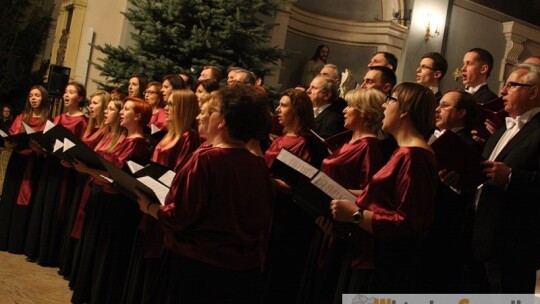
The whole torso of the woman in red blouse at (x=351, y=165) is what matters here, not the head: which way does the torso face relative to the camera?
to the viewer's left

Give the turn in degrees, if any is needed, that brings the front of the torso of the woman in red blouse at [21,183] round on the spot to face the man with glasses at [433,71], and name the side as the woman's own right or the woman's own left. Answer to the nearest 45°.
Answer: approximately 90° to the woman's own left

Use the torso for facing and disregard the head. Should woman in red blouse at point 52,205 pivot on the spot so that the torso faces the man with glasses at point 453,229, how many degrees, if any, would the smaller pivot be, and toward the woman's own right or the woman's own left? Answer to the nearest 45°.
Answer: approximately 90° to the woman's own left

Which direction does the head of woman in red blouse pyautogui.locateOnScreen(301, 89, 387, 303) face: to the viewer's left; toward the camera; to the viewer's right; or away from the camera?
to the viewer's left

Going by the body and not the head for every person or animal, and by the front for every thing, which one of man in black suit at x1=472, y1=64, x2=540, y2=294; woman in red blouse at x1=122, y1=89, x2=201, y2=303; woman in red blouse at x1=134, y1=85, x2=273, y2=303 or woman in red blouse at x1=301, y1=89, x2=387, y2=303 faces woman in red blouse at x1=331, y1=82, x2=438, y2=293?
the man in black suit

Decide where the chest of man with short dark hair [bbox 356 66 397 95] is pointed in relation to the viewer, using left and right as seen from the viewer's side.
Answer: facing the viewer and to the left of the viewer
